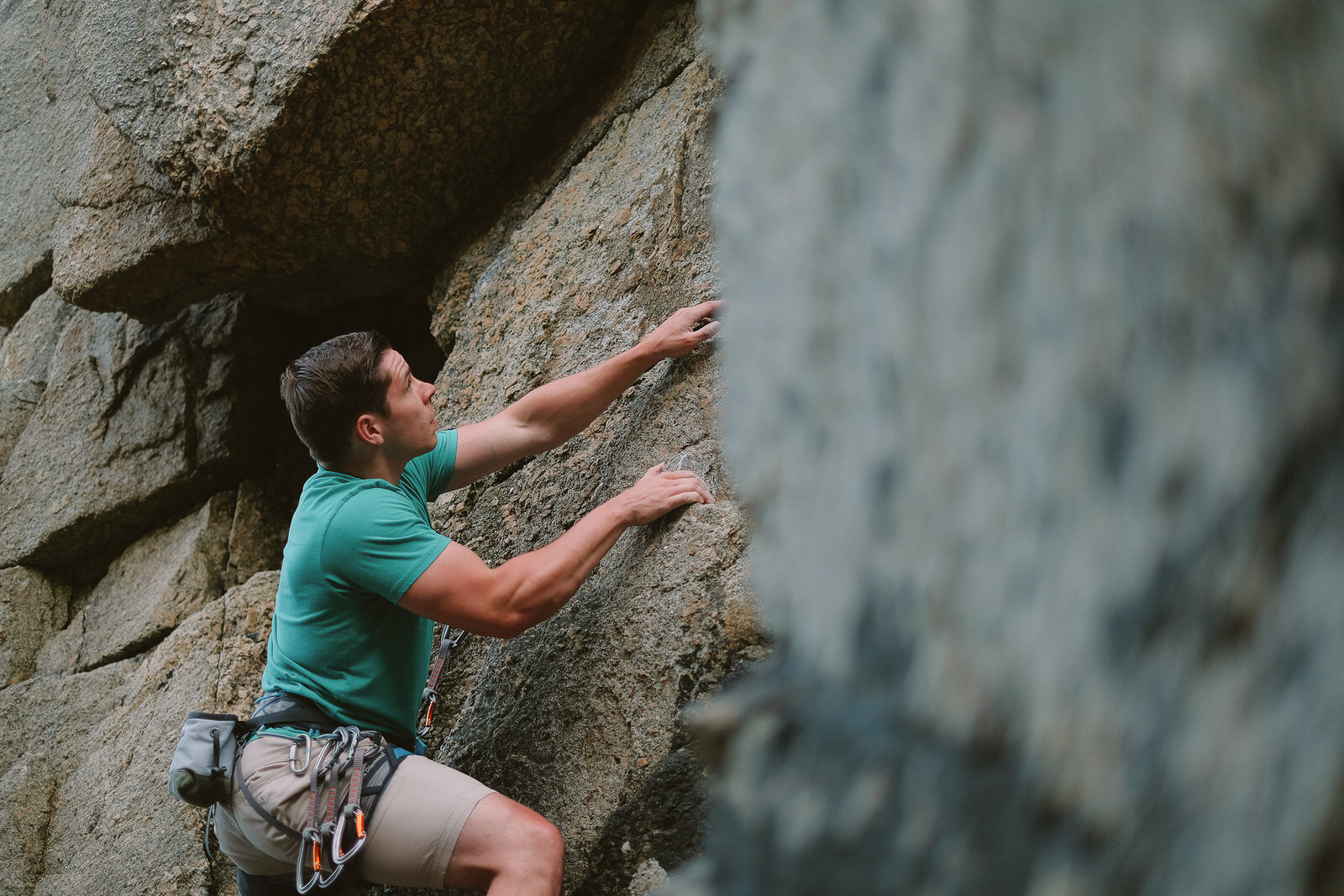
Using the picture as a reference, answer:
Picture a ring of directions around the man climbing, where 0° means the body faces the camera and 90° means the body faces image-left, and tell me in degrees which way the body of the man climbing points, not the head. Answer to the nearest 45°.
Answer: approximately 270°

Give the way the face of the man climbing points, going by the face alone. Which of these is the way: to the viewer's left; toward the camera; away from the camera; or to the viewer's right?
to the viewer's right
